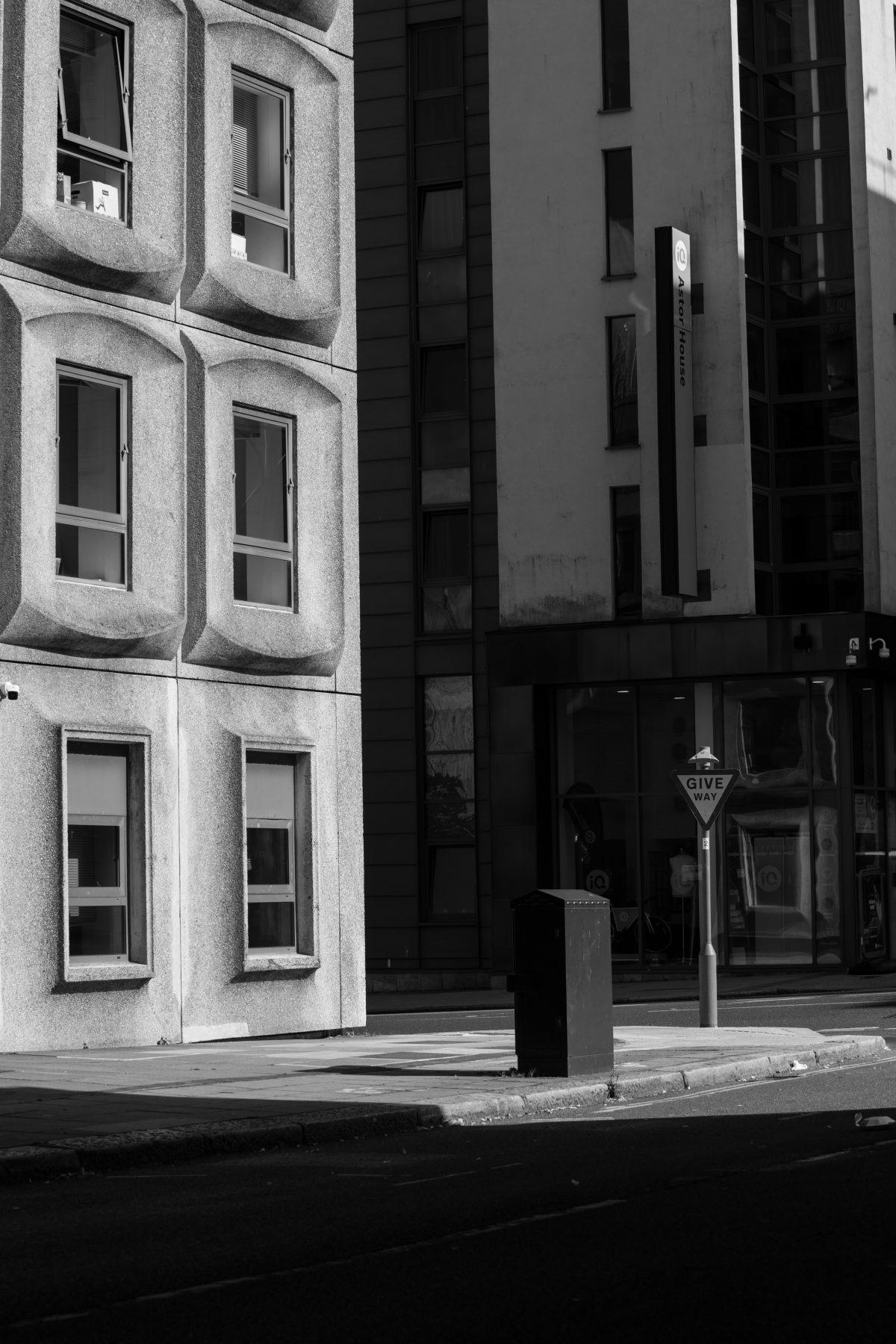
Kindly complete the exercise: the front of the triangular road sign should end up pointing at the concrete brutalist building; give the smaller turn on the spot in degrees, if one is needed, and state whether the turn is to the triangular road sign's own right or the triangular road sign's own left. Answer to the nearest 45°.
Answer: approximately 90° to the triangular road sign's own right

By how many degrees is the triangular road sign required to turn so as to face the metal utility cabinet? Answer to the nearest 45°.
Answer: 0° — it already faces it

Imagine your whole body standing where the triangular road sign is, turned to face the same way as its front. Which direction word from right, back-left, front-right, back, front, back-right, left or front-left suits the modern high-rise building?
back

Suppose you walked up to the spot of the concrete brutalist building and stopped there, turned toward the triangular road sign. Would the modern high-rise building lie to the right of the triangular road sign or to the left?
left

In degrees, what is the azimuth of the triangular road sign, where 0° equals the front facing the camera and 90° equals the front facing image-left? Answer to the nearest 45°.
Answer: approximately 0°

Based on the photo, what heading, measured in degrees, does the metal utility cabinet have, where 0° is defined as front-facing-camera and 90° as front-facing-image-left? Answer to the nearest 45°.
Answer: approximately 45°

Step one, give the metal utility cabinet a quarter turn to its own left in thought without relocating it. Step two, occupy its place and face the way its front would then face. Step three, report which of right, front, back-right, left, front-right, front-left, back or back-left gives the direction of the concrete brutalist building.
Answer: back

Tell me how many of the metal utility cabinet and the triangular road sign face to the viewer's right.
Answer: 0

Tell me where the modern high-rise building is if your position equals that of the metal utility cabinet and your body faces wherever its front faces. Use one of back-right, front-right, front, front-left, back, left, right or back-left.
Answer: back-right
